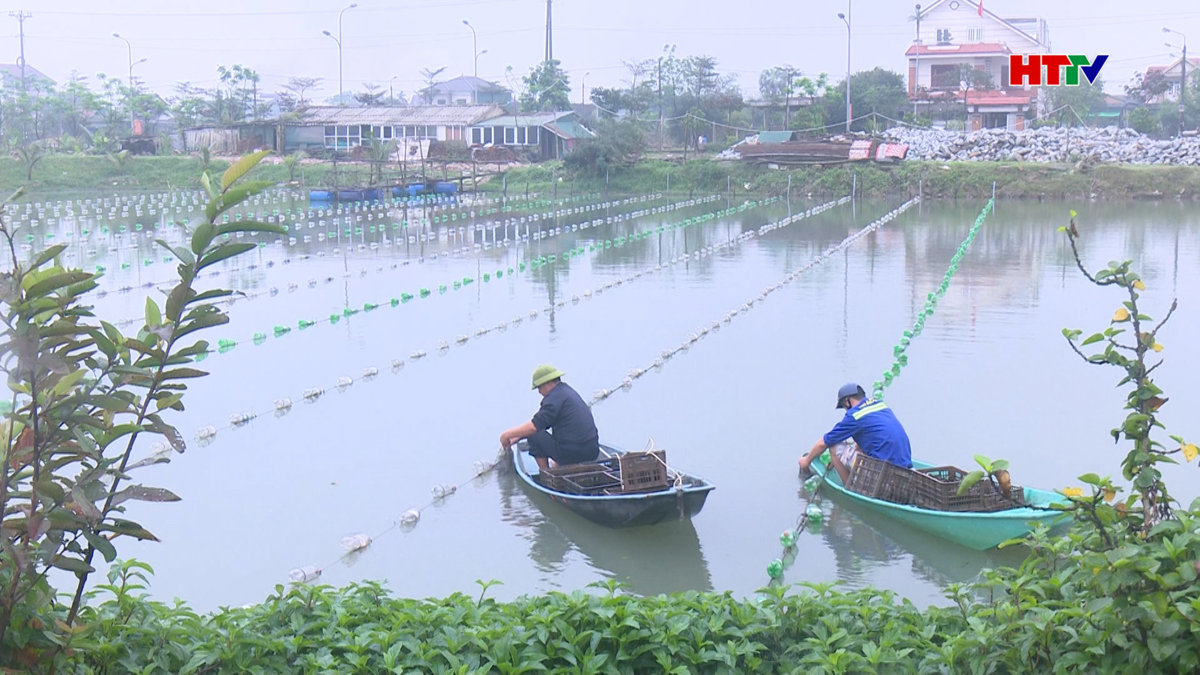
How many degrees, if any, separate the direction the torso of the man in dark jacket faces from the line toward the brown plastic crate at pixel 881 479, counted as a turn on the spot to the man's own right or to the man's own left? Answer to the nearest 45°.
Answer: approximately 180°

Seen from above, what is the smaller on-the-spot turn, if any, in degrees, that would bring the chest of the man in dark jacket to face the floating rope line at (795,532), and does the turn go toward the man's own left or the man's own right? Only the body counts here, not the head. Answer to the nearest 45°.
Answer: approximately 135° to the man's own left

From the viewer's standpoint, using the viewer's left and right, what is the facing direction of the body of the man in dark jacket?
facing to the left of the viewer

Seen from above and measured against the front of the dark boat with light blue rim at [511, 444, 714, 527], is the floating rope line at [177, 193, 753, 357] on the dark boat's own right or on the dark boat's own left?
on the dark boat's own right

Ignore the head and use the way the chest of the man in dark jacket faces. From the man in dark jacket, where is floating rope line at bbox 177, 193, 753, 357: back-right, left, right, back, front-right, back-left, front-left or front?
right

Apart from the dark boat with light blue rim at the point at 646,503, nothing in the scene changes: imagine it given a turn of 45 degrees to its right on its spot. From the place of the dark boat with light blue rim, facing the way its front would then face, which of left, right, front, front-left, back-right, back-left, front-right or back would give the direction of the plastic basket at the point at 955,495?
back-right

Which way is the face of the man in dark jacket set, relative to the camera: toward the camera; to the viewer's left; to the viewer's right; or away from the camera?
to the viewer's left

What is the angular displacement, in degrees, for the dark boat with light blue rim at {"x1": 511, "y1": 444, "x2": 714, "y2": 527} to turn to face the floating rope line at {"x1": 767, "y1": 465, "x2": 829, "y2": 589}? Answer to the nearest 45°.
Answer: approximately 180°

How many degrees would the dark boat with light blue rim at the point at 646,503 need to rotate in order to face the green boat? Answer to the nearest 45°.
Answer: approximately 180°

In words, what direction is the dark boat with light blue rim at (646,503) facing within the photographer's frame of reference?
facing to the left of the viewer
